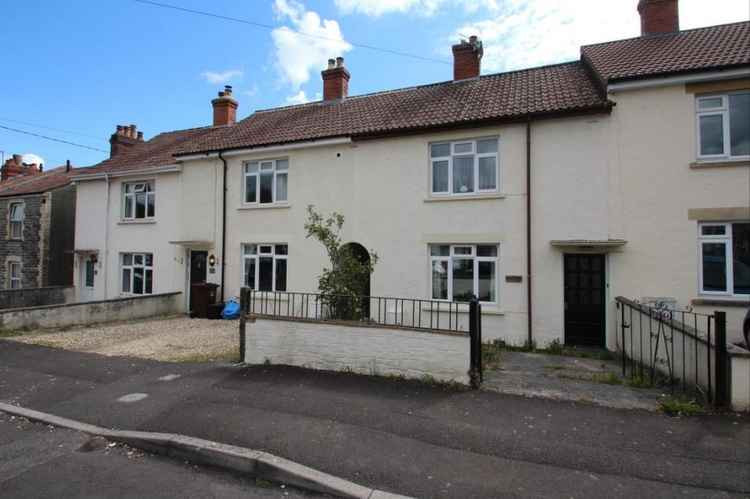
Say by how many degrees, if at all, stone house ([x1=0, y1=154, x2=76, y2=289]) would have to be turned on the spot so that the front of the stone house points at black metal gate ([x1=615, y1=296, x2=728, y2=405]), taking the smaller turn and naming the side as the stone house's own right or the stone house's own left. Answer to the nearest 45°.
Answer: approximately 45° to the stone house's own left

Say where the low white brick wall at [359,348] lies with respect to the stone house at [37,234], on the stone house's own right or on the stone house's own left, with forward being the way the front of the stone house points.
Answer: on the stone house's own left

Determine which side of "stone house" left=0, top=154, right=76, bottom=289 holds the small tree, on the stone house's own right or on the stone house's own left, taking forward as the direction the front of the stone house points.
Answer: on the stone house's own left

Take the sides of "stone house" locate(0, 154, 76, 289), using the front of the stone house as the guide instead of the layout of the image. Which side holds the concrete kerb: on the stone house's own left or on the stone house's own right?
on the stone house's own left

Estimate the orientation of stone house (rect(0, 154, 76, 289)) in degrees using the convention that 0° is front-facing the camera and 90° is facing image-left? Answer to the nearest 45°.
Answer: approximately 45°

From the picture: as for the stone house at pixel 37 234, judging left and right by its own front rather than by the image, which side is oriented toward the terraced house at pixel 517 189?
left

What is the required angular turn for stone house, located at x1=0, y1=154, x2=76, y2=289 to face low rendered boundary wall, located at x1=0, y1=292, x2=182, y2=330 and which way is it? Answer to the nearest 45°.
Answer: approximately 45° to its left
